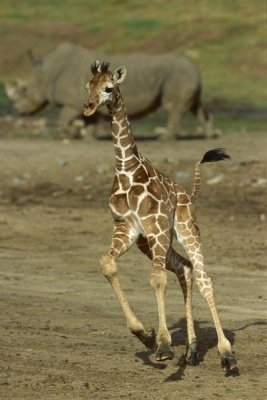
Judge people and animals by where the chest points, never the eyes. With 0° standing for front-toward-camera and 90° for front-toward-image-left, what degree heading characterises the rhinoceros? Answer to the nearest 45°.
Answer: approximately 90°

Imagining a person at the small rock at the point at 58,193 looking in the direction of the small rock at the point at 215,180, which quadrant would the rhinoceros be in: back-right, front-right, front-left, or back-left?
front-left

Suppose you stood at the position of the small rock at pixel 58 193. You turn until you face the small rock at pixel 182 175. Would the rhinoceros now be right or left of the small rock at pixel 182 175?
left

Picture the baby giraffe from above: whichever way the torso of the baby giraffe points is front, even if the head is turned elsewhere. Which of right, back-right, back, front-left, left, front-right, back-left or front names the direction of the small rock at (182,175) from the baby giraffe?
back-right

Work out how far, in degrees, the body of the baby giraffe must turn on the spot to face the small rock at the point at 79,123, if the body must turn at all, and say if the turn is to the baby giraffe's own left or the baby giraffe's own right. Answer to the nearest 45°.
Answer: approximately 135° to the baby giraffe's own right

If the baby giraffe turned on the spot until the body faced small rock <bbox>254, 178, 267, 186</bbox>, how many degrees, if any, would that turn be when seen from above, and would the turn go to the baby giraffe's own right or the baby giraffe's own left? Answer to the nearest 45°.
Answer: approximately 135° to the baby giraffe's own right

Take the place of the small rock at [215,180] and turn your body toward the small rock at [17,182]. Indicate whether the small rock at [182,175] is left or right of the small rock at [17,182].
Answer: right

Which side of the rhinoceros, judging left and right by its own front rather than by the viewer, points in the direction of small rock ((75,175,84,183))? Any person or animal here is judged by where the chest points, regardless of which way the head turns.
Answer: left

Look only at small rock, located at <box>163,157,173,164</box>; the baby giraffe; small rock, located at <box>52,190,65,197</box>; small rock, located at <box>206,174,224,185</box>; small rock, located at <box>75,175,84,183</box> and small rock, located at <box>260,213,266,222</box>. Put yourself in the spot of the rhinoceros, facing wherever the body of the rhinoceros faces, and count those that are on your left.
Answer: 6

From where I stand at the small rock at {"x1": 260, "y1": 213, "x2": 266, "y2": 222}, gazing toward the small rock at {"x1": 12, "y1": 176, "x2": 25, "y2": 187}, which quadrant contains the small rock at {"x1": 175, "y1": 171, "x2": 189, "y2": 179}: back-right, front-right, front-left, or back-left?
front-right

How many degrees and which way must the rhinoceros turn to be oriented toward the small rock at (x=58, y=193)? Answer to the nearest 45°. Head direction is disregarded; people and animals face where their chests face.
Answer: approximately 90° to its left

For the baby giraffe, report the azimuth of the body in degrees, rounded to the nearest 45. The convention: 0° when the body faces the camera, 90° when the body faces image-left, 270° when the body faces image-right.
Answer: approximately 45°

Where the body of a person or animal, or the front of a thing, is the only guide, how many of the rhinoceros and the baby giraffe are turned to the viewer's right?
0
